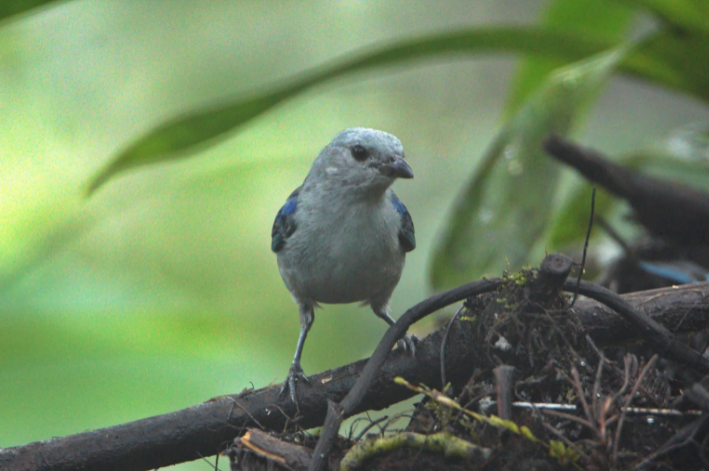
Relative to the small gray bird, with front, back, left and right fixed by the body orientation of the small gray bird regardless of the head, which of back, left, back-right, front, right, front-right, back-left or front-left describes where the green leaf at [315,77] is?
back

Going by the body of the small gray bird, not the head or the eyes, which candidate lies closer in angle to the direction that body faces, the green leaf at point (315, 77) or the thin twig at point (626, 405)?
the thin twig

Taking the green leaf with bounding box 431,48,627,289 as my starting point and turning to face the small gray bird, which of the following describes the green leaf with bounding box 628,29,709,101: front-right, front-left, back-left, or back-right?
back-left

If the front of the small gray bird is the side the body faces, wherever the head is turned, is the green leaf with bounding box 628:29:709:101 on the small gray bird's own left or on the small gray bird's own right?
on the small gray bird's own left

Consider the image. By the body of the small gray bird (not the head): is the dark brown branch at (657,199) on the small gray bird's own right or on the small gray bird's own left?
on the small gray bird's own left

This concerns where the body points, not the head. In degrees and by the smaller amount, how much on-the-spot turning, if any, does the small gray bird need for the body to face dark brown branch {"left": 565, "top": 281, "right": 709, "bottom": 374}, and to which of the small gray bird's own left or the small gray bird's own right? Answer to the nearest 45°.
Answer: approximately 45° to the small gray bird's own left

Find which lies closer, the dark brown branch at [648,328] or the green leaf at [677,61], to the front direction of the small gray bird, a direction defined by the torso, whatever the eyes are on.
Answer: the dark brown branch

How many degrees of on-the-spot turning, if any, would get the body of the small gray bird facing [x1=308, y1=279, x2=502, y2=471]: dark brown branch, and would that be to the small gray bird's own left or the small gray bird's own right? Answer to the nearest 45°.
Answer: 0° — it already faces it

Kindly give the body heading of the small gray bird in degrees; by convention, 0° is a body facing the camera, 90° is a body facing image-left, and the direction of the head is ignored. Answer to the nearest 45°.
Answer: approximately 0°
